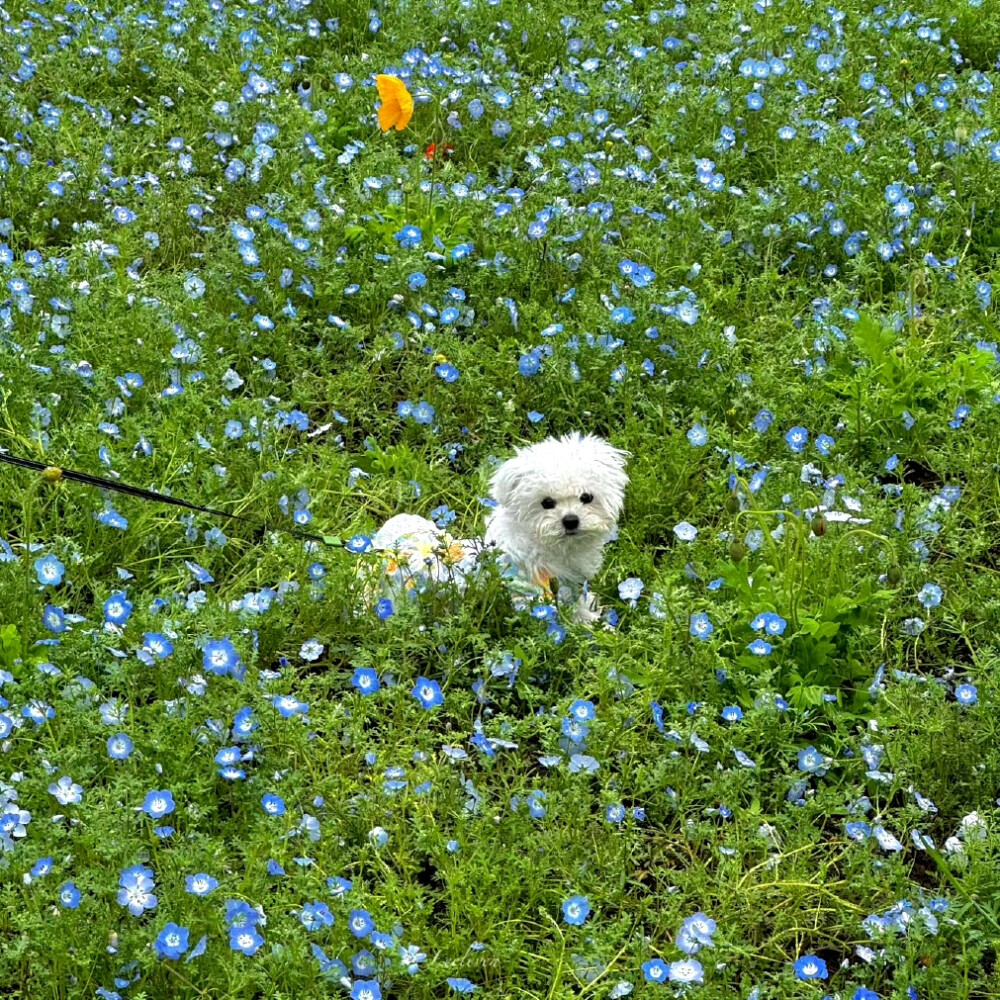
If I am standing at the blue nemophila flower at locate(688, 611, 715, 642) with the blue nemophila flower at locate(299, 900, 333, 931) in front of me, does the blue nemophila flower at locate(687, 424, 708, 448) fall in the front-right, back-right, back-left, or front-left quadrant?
back-right

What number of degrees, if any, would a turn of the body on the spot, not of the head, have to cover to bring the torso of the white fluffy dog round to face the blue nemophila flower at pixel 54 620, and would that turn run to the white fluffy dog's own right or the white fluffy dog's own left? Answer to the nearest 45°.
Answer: approximately 135° to the white fluffy dog's own right

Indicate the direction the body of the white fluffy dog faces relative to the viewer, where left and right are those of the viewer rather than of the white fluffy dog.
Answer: facing the viewer and to the right of the viewer
